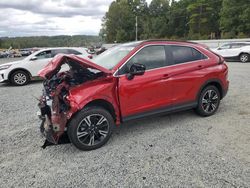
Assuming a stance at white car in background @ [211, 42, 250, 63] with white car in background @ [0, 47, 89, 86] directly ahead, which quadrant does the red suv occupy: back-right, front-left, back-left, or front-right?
front-left

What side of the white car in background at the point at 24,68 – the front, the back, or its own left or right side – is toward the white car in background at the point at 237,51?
back

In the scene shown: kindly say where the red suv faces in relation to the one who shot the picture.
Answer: facing the viewer and to the left of the viewer

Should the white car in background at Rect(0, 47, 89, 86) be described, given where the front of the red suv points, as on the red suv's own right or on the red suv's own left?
on the red suv's own right

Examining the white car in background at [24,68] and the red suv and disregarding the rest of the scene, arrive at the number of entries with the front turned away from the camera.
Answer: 0

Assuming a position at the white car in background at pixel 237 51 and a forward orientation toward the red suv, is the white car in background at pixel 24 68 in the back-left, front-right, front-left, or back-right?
front-right

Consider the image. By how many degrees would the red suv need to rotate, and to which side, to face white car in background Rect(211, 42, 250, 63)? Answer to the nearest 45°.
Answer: approximately 180°

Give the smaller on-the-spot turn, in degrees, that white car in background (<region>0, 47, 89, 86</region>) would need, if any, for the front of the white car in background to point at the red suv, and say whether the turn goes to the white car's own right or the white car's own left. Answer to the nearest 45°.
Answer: approximately 90° to the white car's own left

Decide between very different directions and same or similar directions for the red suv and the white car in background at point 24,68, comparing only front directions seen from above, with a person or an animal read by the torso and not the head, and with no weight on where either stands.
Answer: same or similar directions
